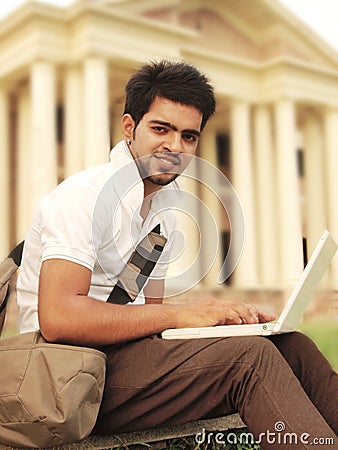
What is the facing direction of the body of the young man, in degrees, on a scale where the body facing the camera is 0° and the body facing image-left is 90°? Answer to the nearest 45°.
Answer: approximately 270°

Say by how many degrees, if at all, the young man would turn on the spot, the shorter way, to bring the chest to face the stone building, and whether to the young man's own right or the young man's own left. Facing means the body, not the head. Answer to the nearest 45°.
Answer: approximately 90° to the young man's own left

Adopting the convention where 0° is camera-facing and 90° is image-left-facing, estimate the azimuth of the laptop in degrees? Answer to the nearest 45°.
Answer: approximately 90°

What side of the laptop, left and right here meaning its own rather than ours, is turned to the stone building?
right
